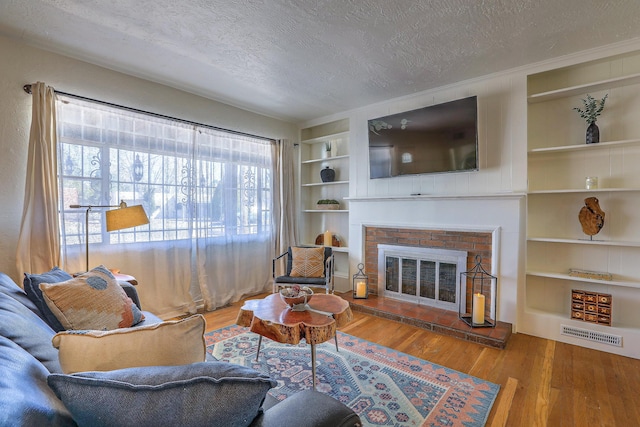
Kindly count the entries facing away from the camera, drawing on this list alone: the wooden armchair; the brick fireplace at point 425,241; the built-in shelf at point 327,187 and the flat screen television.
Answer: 0

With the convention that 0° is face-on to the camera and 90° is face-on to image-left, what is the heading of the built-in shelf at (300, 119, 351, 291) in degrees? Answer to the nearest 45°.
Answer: approximately 45°

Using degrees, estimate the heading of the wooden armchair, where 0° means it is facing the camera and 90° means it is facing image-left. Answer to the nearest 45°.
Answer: approximately 0°

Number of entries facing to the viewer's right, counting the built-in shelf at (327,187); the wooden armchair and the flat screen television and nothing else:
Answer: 0

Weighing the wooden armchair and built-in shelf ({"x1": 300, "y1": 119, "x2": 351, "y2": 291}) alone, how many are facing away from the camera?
0

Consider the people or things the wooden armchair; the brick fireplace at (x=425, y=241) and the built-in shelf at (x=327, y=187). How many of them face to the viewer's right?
0

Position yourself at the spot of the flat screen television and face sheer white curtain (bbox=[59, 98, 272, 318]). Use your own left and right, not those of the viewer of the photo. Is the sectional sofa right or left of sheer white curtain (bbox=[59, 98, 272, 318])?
left

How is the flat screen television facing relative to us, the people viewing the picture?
facing the viewer and to the left of the viewer

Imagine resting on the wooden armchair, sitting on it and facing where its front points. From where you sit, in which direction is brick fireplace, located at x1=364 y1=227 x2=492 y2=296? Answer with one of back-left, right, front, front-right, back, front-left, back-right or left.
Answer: left

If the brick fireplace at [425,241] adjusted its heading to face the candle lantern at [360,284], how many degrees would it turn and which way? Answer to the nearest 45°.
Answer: approximately 45° to its right

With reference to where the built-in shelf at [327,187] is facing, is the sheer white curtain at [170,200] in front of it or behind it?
in front
